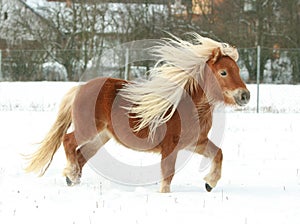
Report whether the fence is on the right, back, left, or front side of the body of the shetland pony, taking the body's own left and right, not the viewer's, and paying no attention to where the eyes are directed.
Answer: left

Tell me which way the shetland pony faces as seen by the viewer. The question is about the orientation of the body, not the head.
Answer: to the viewer's right
